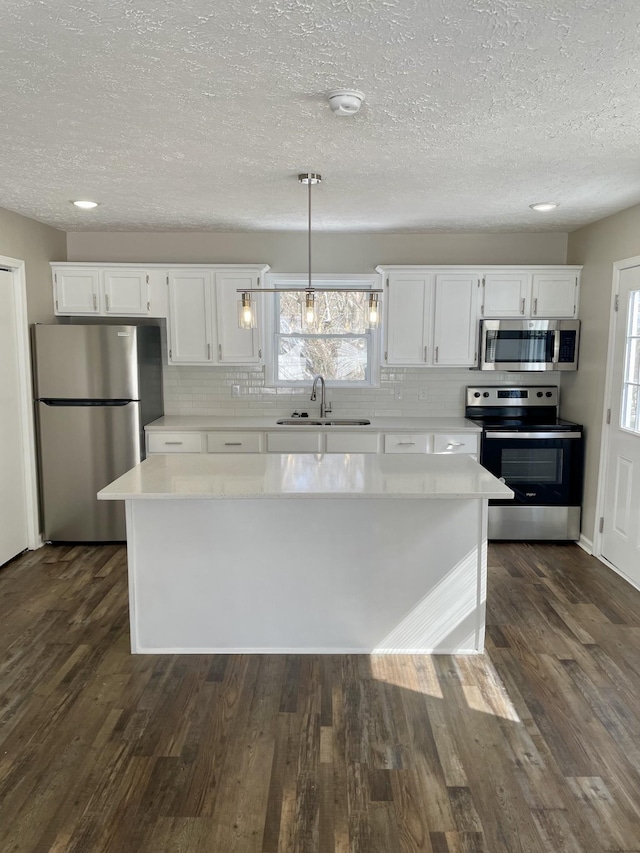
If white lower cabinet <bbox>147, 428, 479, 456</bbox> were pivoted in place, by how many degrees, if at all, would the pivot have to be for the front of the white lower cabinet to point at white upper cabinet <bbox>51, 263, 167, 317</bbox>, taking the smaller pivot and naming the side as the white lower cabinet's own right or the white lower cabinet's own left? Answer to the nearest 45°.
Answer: approximately 90° to the white lower cabinet's own right

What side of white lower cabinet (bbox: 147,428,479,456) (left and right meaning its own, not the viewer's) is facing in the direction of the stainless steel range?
left

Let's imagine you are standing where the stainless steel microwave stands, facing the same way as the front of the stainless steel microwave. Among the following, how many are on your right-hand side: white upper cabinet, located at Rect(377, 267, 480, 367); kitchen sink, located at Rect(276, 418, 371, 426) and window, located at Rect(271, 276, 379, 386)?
3

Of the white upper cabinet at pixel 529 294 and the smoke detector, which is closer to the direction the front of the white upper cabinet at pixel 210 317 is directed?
the smoke detector
